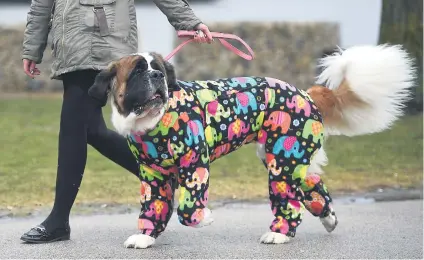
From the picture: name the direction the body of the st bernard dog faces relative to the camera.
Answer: to the viewer's left

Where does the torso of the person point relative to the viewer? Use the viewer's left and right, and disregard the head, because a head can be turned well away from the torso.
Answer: facing the viewer and to the left of the viewer

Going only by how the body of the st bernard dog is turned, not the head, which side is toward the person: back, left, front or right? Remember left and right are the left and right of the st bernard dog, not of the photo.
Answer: front

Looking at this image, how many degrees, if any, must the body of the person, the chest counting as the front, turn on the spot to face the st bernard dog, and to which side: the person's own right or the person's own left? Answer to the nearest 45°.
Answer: approximately 135° to the person's own left

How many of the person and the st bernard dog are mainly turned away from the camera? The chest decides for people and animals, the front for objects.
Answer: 0
